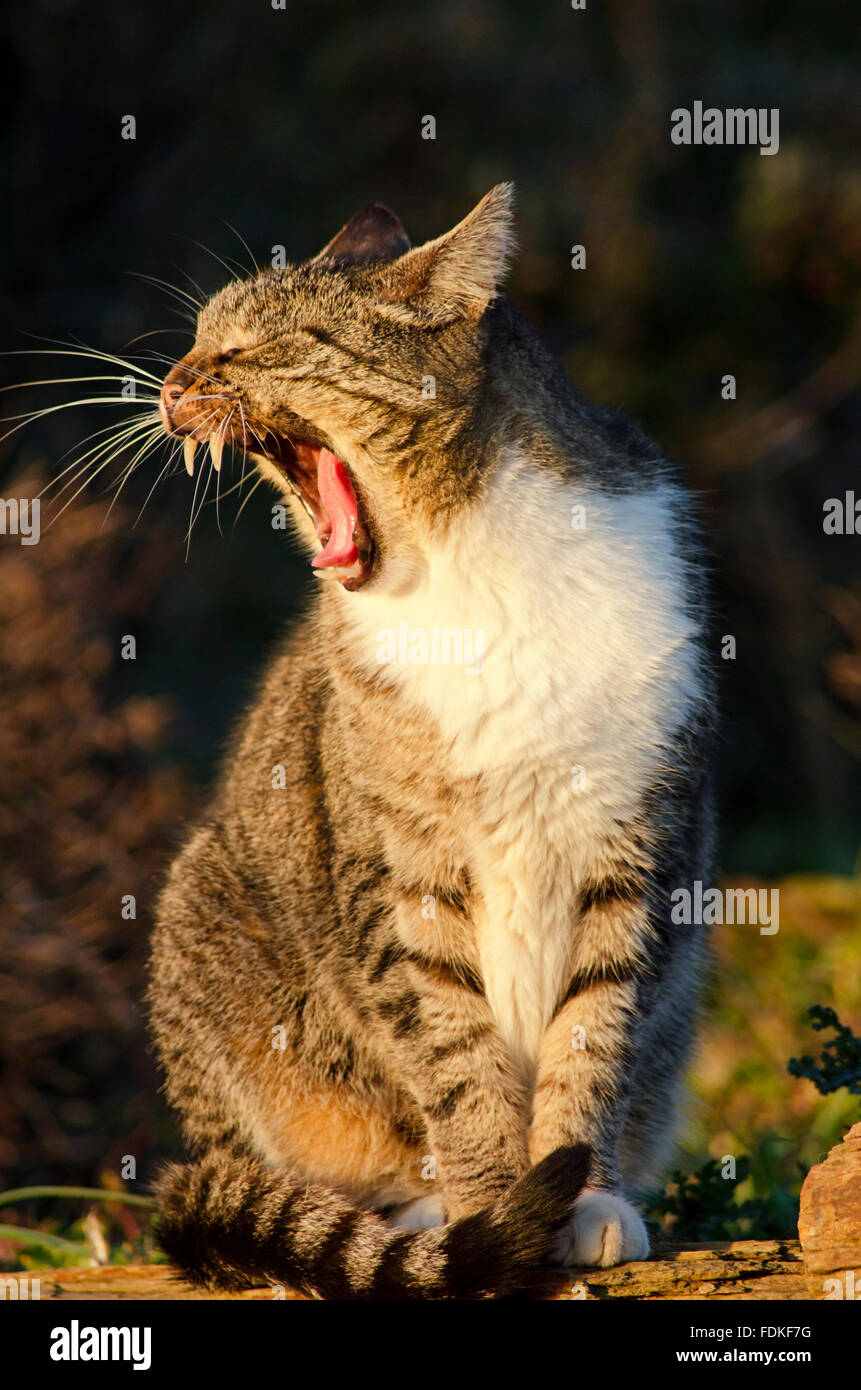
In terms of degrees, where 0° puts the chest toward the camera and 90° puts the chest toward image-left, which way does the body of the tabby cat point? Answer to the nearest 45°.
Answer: approximately 315°

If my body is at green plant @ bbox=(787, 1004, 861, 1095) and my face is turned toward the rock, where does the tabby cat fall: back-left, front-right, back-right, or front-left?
front-right
